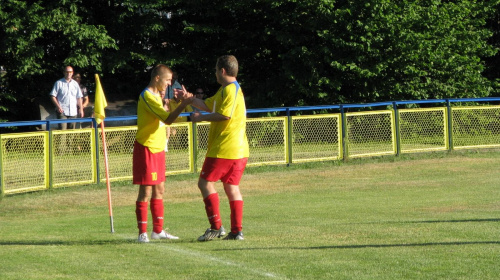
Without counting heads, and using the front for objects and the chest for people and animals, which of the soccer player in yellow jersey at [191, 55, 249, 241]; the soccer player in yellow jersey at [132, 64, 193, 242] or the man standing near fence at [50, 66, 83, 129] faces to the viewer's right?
the soccer player in yellow jersey at [132, 64, 193, 242]

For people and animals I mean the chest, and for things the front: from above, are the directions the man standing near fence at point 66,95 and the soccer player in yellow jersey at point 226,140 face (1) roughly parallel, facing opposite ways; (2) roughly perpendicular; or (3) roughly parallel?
roughly perpendicular

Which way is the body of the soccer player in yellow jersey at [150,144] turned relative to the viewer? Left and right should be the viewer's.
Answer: facing to the right of the viewer

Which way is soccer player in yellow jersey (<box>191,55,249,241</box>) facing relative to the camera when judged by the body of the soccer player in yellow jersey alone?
to the viewer's left

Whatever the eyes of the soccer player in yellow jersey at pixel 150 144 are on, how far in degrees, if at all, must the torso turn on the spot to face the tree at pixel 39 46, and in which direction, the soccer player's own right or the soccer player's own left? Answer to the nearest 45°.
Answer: approximately 90° to the soccer player's own left

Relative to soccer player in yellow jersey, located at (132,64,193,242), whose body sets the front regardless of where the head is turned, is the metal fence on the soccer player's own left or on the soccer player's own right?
on the soccer player's own left

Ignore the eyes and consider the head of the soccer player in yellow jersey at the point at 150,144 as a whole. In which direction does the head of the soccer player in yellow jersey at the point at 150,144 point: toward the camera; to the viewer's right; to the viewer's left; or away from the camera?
to the viewer's right

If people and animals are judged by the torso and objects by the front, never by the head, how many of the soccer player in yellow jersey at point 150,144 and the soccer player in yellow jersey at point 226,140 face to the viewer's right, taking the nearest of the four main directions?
1

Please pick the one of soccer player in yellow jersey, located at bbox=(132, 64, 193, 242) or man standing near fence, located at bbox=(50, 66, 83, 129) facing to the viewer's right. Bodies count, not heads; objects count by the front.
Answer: the soccer player in yellow jersey

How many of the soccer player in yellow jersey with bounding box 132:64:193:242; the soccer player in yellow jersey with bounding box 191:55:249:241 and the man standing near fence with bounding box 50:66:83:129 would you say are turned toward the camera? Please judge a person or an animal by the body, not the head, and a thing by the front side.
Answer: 1
